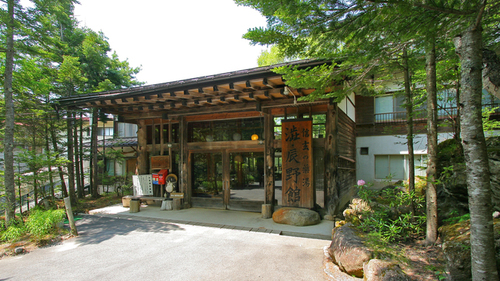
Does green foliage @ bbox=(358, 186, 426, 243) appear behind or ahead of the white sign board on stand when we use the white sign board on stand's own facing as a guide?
ahead

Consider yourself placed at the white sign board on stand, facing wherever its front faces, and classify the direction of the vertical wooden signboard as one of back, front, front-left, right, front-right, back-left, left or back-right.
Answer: front-left

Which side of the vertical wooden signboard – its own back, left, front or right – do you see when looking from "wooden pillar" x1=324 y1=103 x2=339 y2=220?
left

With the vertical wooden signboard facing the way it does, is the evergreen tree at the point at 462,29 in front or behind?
in front

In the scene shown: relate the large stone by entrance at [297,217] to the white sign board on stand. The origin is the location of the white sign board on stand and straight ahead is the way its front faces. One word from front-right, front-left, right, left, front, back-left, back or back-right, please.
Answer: front-left

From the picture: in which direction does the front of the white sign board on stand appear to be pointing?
toward the camera

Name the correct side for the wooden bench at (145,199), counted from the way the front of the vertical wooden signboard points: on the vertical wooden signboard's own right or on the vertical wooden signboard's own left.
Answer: on the vertical wooden signboard's own right

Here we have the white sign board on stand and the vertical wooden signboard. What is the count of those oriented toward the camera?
2

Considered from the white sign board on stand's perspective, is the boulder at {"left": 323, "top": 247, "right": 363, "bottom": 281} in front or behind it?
in front
